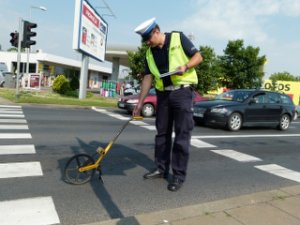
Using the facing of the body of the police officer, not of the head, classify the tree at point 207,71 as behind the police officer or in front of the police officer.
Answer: behind

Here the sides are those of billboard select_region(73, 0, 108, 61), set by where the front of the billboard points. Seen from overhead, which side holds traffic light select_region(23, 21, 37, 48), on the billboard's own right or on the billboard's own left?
on the billboard's own right

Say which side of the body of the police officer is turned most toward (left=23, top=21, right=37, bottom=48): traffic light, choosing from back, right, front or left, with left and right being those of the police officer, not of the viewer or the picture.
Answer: right

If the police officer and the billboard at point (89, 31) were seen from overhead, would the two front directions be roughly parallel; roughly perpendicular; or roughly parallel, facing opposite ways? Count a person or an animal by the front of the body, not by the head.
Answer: roughly perpendicular

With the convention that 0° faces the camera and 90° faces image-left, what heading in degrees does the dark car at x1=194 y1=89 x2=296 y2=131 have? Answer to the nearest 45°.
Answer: approximately 45°
